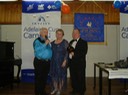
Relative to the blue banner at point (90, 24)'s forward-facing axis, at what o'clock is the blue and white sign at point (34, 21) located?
The blue and white sign is roughly at 2 o'clock from the blue banner.

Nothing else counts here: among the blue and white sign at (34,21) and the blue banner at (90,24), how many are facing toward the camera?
2

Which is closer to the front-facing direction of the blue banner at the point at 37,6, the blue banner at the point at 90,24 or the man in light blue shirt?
the man in light blue shirt

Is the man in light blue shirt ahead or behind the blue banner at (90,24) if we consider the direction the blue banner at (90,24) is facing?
ahead

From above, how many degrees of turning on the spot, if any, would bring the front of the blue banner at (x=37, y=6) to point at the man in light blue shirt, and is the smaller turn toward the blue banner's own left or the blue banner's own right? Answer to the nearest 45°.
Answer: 0° — it already faces them

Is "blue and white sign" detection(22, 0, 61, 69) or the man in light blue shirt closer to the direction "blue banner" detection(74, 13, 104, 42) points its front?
the man in light blue shirt

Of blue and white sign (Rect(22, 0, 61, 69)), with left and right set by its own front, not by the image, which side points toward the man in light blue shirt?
front

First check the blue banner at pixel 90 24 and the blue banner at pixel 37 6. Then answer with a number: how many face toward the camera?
2

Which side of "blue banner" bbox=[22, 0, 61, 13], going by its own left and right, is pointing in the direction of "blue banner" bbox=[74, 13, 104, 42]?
left

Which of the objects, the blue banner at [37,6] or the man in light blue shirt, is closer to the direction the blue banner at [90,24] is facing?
the man in light blue shirt

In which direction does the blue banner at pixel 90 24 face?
toward the camera

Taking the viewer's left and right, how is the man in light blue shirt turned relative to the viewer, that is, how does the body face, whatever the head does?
facing the viewer and to the right of the viewer

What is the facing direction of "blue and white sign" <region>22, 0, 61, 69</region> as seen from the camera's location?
facing the viewer

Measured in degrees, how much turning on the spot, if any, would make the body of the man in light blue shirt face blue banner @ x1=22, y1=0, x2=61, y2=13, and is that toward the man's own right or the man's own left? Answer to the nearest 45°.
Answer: approximately 135° to the man's own left
